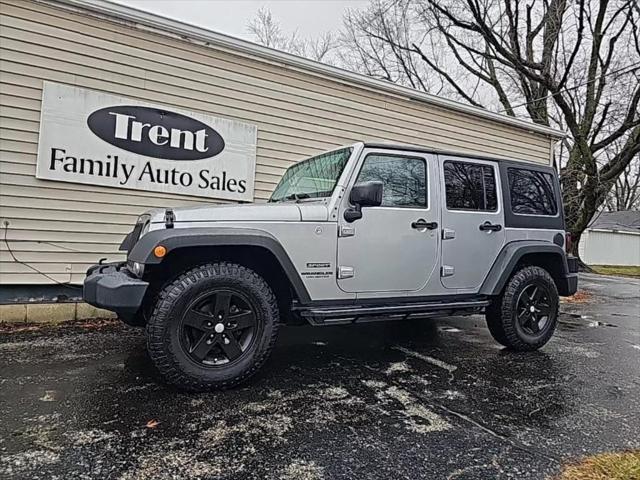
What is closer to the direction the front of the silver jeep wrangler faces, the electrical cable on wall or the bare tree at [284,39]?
the electrical cable on wall

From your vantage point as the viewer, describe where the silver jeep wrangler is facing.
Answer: facing the viewer and to the left of the viewer

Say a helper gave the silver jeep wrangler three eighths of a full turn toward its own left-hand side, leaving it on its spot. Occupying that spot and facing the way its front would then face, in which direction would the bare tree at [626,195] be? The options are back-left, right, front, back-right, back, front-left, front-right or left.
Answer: front-left

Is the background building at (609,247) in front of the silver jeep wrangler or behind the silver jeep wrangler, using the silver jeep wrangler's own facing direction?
behind

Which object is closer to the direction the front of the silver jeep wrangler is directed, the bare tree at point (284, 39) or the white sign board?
the white sign board

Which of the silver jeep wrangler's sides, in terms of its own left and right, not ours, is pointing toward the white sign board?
right

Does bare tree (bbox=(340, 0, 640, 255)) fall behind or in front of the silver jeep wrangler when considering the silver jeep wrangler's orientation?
behind

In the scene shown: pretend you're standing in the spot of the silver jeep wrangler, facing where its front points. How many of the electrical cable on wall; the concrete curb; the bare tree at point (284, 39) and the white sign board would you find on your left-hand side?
0

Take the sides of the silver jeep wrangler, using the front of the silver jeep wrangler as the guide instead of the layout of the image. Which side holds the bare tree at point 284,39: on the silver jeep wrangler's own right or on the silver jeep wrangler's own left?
on the silver jeep wrangler's own right

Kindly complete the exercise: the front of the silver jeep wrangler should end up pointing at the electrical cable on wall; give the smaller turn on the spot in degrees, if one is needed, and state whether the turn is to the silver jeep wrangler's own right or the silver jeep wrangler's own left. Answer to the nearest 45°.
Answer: approximately 45° to the silver jeep wrangler's own right
